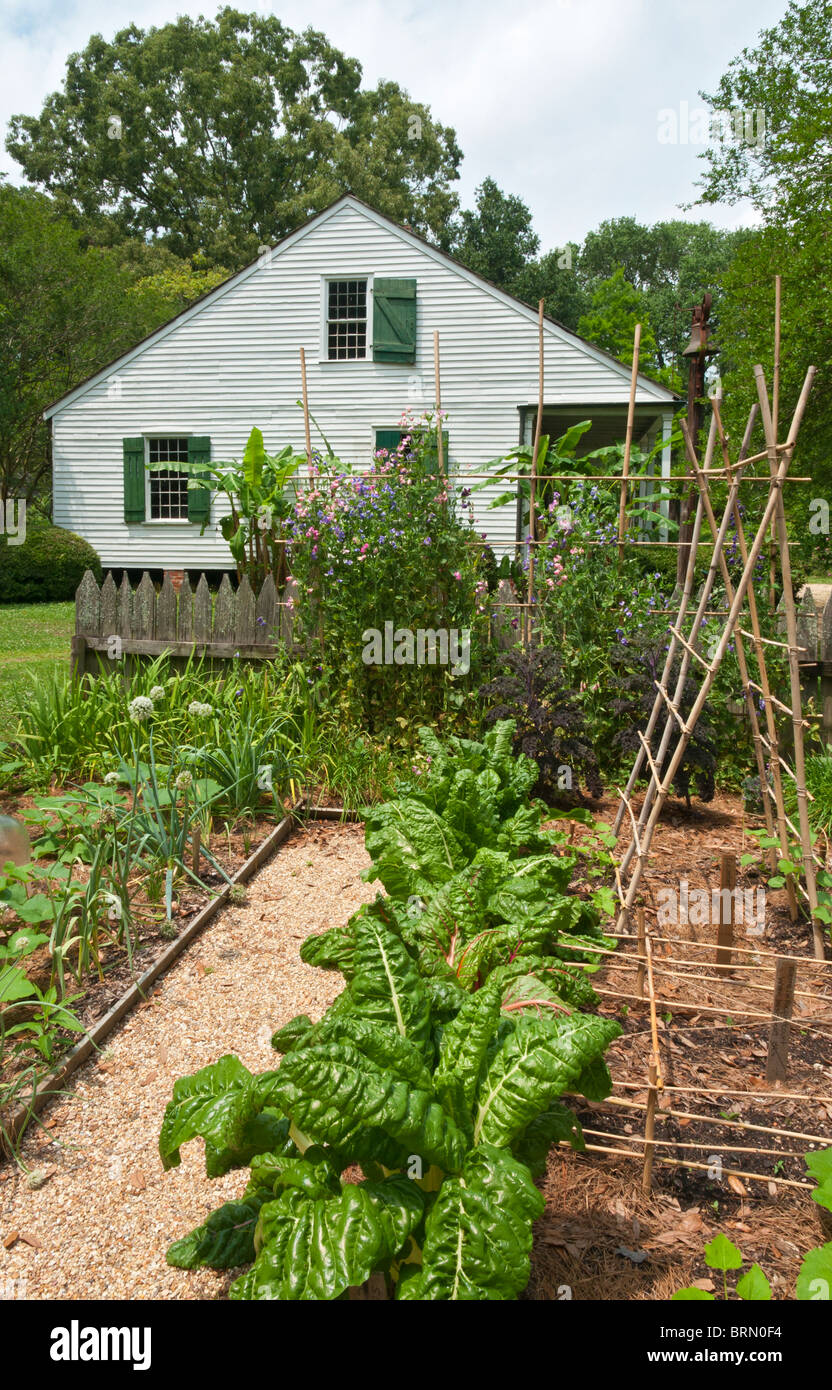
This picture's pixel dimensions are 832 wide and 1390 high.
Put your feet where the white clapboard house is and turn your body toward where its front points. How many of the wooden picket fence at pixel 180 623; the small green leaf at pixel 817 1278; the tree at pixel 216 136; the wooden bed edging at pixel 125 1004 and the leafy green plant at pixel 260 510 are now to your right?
4

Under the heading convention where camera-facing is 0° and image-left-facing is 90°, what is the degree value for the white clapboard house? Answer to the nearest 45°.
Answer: approximately 270°

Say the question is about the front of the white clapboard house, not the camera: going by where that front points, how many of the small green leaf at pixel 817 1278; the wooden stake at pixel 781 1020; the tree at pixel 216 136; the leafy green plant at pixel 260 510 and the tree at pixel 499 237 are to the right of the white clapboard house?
3

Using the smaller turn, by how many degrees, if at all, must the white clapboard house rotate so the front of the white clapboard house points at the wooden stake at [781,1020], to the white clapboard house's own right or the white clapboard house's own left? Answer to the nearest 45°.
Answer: approximately 90° to the white clapboard house's own right

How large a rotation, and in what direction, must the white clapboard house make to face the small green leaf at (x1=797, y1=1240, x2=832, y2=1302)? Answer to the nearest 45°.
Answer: approximately 90° to its right

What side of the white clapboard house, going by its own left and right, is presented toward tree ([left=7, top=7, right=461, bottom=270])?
left

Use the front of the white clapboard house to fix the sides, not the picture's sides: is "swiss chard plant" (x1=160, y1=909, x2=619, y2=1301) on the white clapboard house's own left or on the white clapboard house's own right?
on the white clapboard house's own right

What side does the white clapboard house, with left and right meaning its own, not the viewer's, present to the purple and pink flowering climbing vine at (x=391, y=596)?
right
